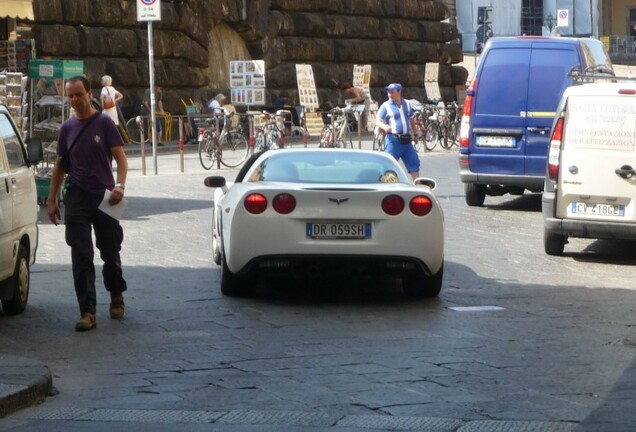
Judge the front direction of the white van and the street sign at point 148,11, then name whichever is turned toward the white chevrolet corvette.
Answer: the street sign

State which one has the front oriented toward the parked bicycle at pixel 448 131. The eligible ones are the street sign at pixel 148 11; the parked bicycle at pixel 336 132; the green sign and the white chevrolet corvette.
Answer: the white chevrolet corvette

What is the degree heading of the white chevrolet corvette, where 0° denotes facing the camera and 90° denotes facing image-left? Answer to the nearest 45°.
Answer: approximately 180°

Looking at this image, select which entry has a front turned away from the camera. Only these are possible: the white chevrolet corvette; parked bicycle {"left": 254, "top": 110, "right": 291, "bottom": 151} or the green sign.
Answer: the white chevrolet corvette

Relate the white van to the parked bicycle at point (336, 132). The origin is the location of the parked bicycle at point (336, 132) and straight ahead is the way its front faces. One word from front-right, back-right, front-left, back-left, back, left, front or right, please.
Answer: front-right

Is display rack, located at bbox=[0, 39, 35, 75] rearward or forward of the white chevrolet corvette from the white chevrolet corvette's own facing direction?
forward

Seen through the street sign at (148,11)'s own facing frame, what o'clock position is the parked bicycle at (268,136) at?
The parked bicycle is roughly at 7 o'clock from the street sign.

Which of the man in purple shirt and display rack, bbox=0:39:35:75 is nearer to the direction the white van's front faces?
the display rack

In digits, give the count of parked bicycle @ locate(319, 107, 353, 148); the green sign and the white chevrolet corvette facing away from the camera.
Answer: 1

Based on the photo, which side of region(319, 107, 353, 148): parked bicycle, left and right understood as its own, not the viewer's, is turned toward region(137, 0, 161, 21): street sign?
right

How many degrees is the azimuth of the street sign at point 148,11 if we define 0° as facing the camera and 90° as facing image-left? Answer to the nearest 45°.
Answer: approximately 0°
